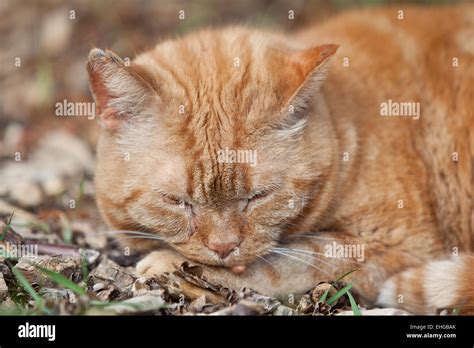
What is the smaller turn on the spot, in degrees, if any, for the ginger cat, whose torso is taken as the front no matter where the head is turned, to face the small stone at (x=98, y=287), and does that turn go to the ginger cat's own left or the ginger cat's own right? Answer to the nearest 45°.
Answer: approximately 45° to the ginger cat's own right

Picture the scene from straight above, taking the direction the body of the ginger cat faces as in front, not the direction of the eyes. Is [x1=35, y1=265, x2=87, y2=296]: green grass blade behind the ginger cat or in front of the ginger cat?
in front

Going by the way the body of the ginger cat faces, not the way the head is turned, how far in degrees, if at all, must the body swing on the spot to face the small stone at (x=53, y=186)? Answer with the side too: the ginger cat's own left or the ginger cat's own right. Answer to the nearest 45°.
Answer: approximately 90° to the ginger cat's own right

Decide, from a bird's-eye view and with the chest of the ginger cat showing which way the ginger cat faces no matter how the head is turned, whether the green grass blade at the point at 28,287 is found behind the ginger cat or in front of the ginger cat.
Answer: in front

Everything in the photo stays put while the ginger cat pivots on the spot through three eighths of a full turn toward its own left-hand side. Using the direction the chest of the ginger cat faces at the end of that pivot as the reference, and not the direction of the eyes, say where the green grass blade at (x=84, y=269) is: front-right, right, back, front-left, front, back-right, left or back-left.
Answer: back

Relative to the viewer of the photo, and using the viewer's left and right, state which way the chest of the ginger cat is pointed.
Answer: facing the viewer and to the left of the viewer

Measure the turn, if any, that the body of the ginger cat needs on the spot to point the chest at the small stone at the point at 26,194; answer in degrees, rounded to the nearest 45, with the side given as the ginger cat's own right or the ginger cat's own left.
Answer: approximately 90° to the ginger cat's own right
